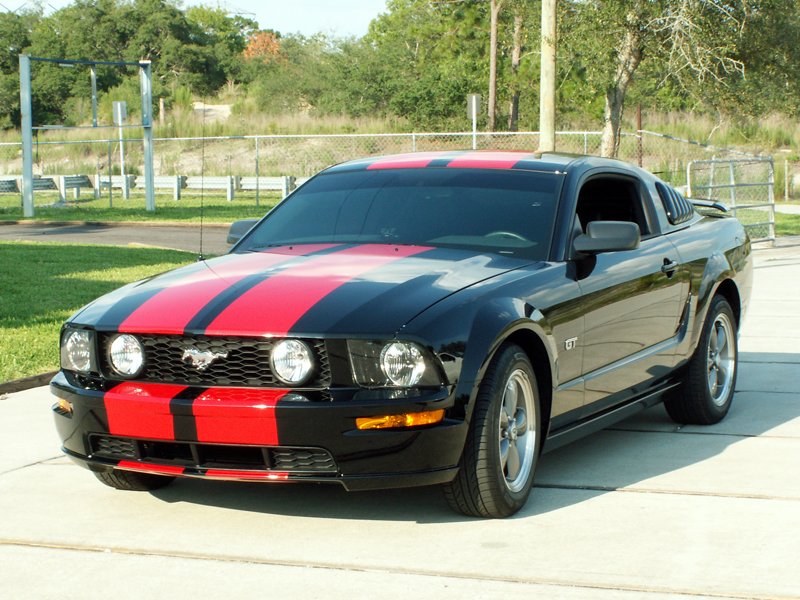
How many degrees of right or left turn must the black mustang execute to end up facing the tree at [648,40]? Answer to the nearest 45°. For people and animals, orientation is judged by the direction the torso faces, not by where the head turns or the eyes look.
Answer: approximately 135° to its right

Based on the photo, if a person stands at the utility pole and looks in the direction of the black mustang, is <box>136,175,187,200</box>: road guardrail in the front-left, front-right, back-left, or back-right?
back-right

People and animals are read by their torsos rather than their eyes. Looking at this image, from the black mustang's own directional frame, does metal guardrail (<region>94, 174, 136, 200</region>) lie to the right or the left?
on its right

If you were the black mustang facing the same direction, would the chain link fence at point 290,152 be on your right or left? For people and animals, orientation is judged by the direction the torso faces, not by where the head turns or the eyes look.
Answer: on your right

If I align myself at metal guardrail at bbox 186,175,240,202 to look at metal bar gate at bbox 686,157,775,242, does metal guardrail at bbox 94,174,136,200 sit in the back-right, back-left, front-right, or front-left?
back-right

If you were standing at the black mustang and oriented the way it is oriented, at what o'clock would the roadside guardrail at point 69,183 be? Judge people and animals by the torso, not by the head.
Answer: The roadside guardrail is roughly at 4 o'clock from the black mustang.

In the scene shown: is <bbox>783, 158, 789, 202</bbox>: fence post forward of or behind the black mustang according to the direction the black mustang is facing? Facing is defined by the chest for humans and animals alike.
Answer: behind

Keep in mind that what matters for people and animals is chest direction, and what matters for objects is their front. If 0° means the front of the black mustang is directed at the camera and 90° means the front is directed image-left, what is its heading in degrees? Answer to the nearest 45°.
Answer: approximately 45°

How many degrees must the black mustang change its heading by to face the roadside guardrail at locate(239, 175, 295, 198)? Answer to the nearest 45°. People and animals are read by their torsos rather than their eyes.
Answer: approximately 135° to its right

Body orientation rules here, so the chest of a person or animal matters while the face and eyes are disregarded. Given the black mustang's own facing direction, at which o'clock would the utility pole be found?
The utility pole is roughly at 5 o'clock from the black mustang.

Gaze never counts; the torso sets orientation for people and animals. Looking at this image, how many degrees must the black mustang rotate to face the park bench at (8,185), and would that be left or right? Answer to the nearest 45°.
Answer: approximately 135° to its right

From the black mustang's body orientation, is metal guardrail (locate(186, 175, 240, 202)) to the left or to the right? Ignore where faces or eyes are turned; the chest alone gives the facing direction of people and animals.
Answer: on its right
